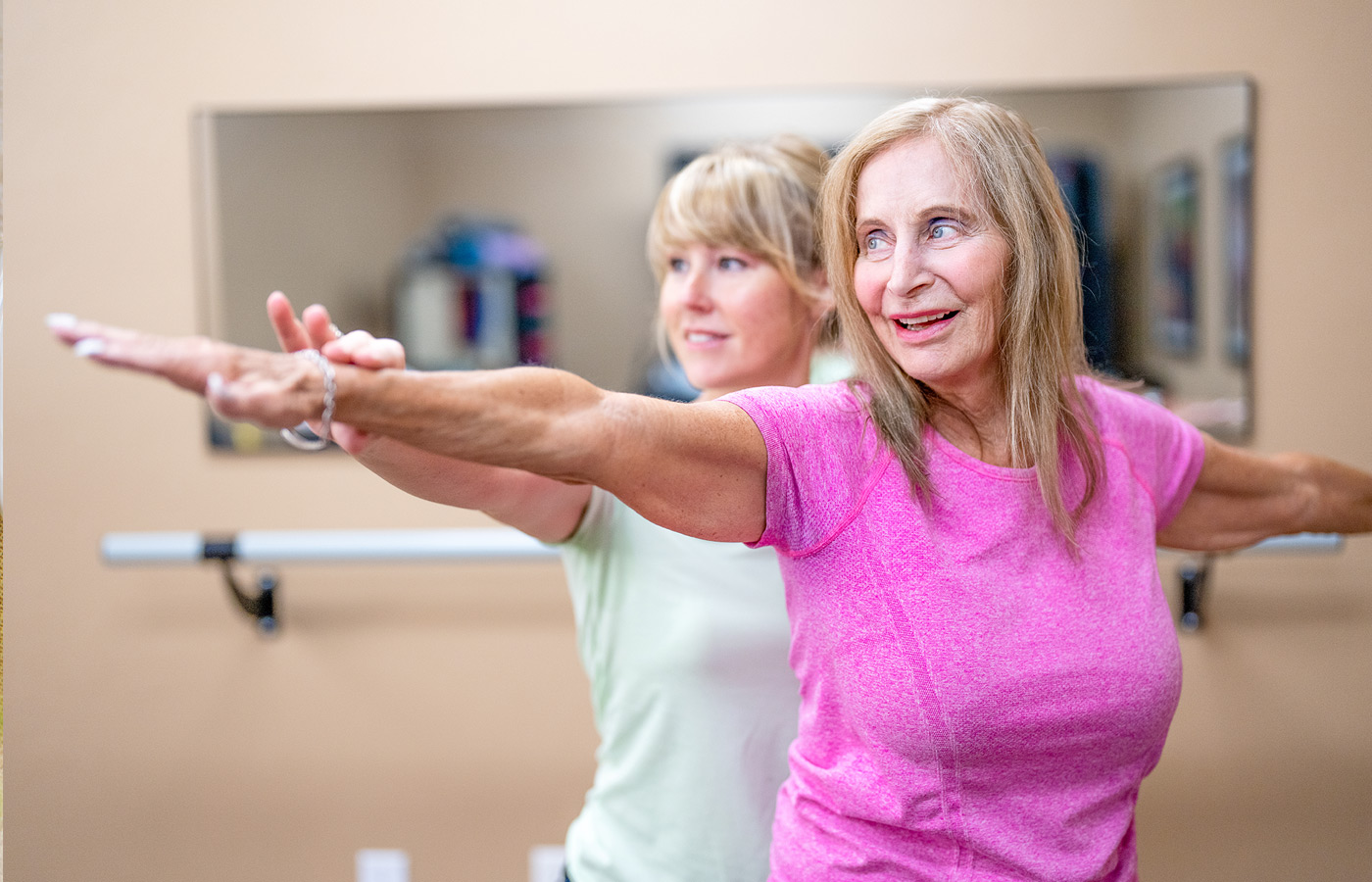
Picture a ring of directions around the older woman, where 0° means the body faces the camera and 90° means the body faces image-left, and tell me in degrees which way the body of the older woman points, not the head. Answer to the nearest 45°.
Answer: approximately 315°

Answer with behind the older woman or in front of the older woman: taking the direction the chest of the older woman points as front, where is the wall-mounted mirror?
behind

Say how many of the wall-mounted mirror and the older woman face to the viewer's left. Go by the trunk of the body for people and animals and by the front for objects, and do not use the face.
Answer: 0

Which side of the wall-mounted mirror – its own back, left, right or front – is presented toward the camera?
front

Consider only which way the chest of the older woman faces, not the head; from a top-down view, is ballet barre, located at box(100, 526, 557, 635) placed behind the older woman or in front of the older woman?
behind
